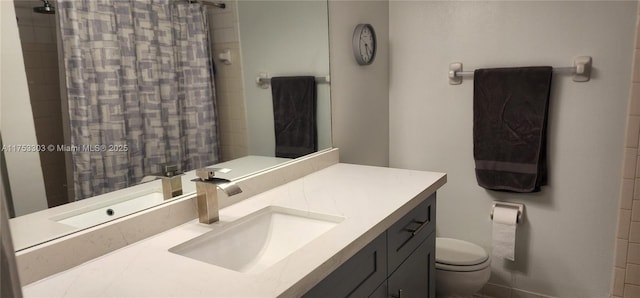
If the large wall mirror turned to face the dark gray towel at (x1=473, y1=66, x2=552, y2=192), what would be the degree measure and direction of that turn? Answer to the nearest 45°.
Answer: approximately 45° to its left

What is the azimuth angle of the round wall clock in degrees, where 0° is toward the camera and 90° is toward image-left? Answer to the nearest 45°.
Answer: approximately 315°

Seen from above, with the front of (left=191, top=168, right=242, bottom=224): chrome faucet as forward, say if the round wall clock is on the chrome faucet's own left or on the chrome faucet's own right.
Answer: on the chrome faucet's own left

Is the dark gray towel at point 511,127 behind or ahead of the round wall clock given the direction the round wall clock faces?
ahead

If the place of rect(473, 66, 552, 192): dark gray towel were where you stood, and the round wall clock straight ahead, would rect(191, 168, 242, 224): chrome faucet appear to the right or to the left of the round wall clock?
left

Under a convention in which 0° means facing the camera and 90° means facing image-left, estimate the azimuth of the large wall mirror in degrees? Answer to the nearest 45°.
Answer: approximately 315°
